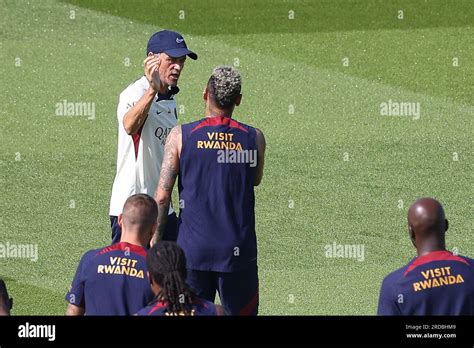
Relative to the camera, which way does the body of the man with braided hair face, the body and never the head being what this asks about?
away from the camera
